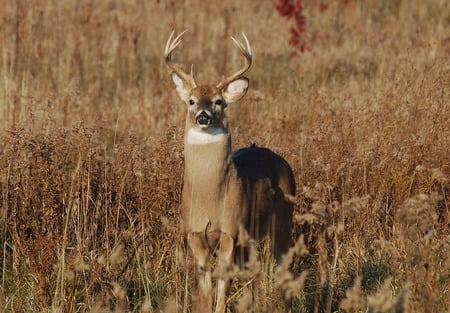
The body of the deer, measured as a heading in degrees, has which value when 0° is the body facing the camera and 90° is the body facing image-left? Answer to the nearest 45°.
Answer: approximately 45°
